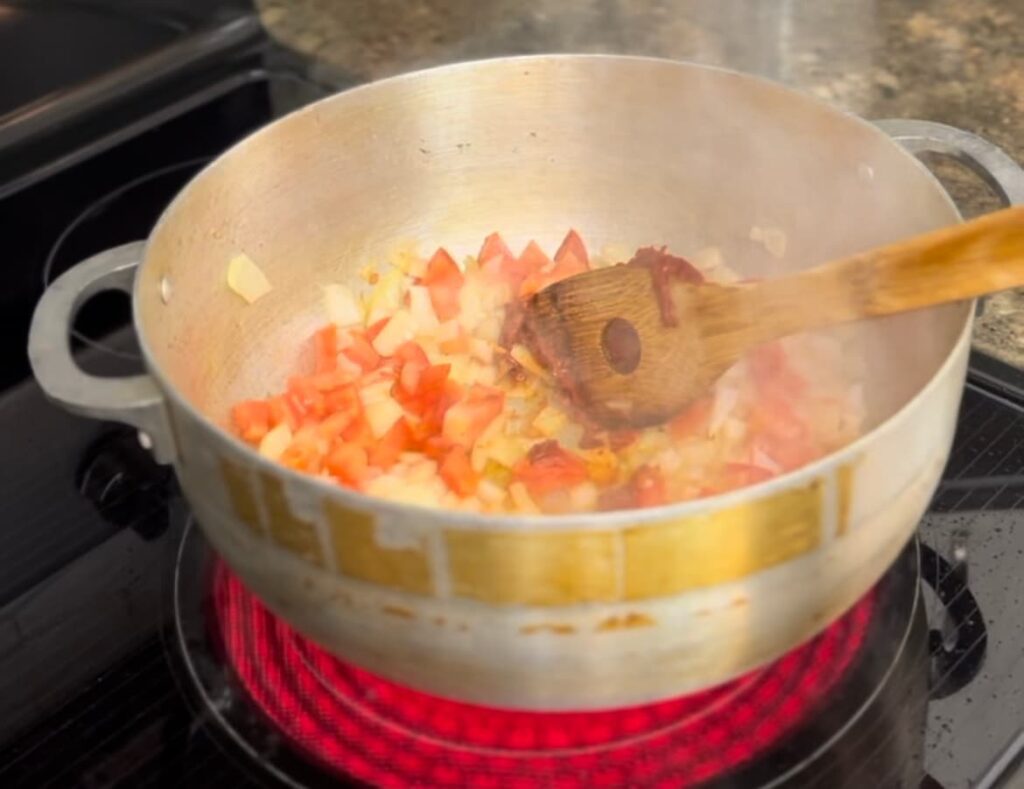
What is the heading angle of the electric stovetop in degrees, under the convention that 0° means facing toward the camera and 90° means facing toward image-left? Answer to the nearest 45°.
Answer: approximately 315°
